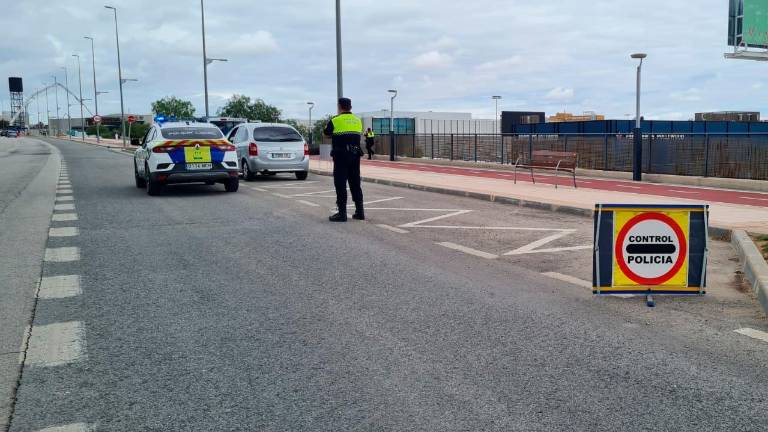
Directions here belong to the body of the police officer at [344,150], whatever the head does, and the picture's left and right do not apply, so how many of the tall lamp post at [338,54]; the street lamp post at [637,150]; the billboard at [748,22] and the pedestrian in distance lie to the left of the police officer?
0

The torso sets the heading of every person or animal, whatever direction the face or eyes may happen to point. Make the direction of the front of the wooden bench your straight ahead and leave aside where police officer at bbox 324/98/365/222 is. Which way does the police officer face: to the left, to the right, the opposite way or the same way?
to the right

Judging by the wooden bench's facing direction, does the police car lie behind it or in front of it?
in front

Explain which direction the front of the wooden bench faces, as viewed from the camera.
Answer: facing the viewer and to the left of the viewer

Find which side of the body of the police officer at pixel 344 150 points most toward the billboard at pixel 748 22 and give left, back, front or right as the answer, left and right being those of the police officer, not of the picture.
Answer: right

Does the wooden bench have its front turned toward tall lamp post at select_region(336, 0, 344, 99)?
no

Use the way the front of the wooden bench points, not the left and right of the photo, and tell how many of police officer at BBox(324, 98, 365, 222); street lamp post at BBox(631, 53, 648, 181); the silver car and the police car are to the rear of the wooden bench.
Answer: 1

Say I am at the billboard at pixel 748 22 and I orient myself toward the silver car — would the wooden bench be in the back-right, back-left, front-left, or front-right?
front-left

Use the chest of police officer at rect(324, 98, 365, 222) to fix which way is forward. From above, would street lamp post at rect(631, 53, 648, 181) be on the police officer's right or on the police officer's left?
on the police officer's right

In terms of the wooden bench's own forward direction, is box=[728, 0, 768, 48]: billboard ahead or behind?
behind

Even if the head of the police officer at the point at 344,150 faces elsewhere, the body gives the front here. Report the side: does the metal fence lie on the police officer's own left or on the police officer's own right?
on the police officer's own right

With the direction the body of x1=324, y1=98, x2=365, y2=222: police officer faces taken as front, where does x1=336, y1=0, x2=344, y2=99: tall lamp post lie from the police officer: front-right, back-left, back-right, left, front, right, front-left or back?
front-right

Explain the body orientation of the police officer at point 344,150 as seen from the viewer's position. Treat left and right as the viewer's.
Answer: facing away from the viewer and to the left of the viewer

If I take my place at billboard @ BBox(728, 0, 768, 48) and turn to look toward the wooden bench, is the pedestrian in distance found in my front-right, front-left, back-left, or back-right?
front-right

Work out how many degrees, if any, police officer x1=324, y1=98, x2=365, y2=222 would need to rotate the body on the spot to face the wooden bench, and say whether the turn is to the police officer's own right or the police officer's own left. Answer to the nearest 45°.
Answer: approximately 90° to the police officer's own right

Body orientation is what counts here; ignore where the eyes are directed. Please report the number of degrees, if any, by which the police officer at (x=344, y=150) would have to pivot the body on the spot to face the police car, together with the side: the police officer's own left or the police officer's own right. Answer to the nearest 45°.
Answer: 0° — they already face it

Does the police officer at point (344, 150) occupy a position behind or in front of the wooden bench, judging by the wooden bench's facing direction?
in front

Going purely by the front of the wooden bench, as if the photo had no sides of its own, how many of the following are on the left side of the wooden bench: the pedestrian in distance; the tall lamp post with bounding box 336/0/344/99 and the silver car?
0

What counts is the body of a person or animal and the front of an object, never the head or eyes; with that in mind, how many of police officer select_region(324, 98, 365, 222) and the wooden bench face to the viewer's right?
0
